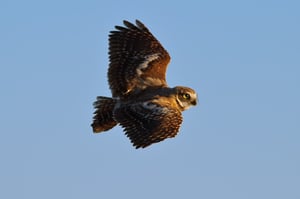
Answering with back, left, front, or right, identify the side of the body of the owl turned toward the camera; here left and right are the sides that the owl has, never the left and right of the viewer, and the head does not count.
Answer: right
